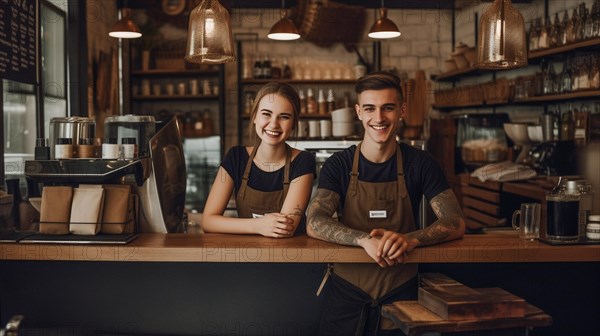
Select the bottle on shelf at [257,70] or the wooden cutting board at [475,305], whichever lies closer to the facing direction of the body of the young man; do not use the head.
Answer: the wooden cutting board

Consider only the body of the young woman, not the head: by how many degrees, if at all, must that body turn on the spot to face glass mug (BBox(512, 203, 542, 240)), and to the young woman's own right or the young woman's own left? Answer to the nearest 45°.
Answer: approximately 90° to the young woman's own left

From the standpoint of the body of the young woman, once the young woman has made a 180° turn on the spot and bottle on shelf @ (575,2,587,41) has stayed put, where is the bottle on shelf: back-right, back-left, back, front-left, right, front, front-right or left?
front-right

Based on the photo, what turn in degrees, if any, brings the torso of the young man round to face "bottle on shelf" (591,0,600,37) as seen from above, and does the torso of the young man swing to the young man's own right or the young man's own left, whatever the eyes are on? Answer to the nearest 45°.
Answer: approximately 135° to the young man's own left

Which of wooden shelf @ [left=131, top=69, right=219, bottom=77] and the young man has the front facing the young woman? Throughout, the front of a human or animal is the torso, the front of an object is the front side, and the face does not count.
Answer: the wooden shelf

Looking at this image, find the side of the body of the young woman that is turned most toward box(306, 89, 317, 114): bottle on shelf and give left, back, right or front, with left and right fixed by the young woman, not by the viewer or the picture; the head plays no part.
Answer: back

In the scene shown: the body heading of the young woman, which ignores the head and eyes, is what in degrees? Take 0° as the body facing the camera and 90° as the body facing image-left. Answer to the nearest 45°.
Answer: approximately 0°

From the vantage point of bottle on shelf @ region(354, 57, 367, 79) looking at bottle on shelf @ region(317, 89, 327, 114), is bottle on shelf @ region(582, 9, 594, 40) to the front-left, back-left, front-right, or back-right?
back-left

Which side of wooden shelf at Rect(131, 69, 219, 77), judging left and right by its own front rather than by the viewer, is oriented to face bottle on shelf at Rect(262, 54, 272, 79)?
left

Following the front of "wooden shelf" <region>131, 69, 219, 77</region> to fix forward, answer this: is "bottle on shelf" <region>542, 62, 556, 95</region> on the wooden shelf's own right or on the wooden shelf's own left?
on the wooden shelf's own left

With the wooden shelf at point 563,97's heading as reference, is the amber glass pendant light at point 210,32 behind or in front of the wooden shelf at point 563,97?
in front

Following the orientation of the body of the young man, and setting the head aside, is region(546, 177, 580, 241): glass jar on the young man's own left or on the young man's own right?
on the young man's own left

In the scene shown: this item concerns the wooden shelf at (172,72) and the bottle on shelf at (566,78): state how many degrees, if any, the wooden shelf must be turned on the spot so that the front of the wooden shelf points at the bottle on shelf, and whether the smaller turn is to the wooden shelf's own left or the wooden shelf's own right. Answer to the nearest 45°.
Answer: approximately 45° to the wooden shelf's own left

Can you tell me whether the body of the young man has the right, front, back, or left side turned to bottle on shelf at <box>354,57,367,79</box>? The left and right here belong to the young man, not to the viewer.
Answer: back
